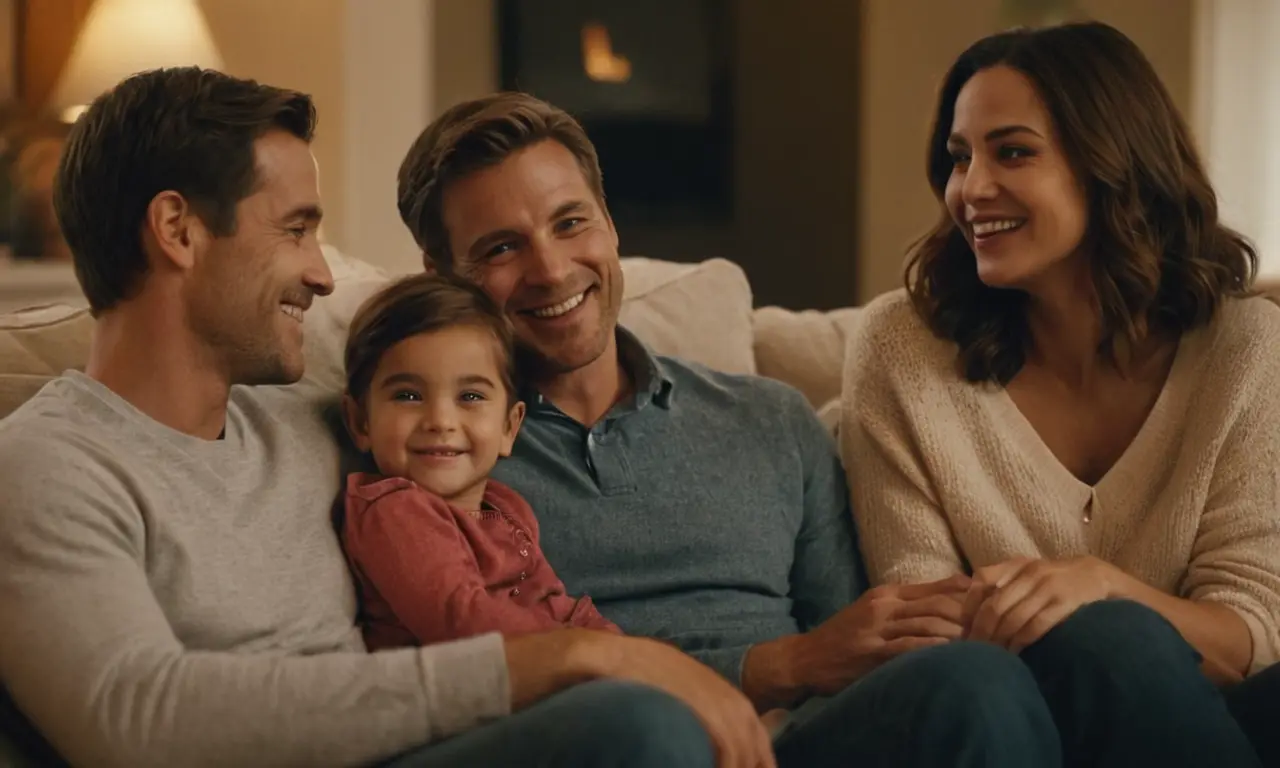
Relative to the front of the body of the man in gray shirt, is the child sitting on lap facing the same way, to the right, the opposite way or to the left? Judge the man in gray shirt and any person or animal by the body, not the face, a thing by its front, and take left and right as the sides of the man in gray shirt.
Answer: the same way

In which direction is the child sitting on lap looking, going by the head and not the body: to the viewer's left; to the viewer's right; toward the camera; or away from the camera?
toward the camera

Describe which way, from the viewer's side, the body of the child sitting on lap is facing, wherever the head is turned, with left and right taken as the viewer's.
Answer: facing the viewer and to the right of the viewer

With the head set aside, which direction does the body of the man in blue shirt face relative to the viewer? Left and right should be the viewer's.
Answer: facing the viewer

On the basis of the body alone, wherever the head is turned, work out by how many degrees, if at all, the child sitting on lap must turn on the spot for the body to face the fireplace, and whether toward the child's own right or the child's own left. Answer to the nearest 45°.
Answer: approximately 135° to the child's own left

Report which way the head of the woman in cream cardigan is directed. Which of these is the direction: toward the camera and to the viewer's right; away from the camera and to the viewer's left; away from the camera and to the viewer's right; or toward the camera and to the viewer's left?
toward the camera and to the viewer's left

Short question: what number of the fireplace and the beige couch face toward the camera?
2

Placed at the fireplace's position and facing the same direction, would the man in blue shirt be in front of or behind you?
in front

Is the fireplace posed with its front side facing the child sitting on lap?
yes

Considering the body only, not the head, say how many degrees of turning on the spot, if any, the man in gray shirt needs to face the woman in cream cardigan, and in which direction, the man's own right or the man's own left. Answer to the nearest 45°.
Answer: approximately 45° to the man's own left

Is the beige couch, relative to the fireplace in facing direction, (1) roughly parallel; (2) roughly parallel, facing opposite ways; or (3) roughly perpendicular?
roughly parallel

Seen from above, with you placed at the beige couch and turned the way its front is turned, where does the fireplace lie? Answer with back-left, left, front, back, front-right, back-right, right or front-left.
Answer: back

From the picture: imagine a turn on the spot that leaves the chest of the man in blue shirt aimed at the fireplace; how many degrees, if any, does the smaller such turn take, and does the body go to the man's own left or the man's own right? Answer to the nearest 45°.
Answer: approximately 180°

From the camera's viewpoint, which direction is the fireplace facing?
toward the camera

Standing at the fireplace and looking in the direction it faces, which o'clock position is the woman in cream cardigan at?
The woman in cream cardigan is roughly at 12 o'clock from the fireplace.
